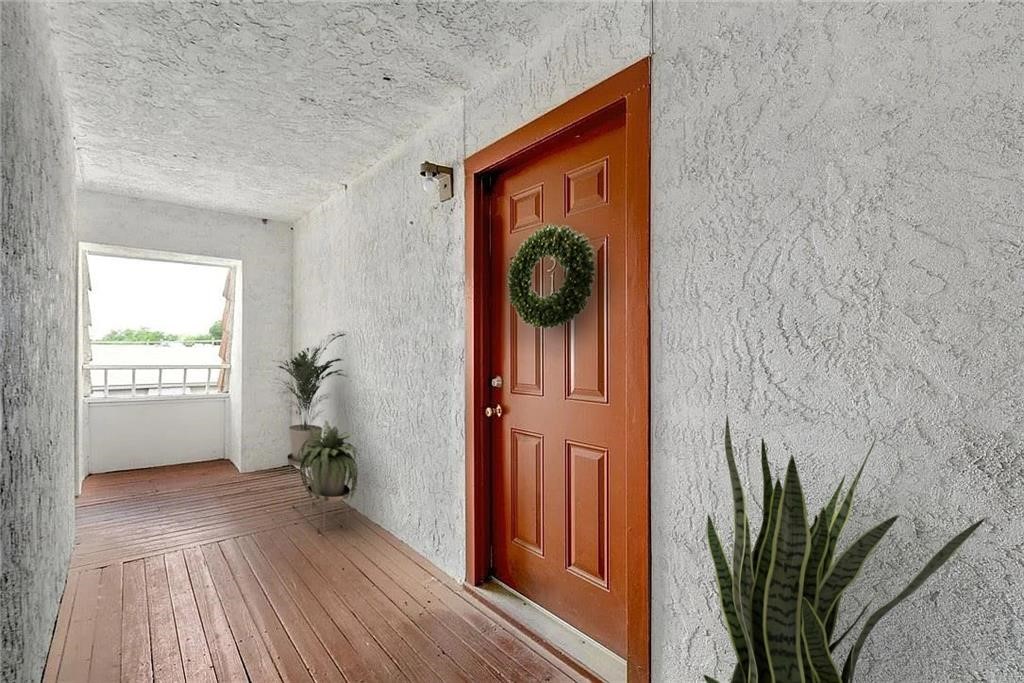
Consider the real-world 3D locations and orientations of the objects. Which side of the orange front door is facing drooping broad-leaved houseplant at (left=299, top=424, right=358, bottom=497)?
right

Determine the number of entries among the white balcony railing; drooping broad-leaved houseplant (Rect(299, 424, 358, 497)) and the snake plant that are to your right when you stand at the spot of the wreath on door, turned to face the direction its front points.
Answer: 2

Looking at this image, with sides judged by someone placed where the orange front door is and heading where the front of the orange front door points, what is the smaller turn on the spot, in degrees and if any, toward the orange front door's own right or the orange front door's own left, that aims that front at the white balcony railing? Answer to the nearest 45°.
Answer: approximately 90° to the orange front door's own right

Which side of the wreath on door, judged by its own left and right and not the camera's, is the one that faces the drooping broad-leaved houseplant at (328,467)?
right

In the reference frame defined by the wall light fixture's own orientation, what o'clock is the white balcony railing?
The white balcony railing is roughly at 3 o'clock from the wall light fixture.
